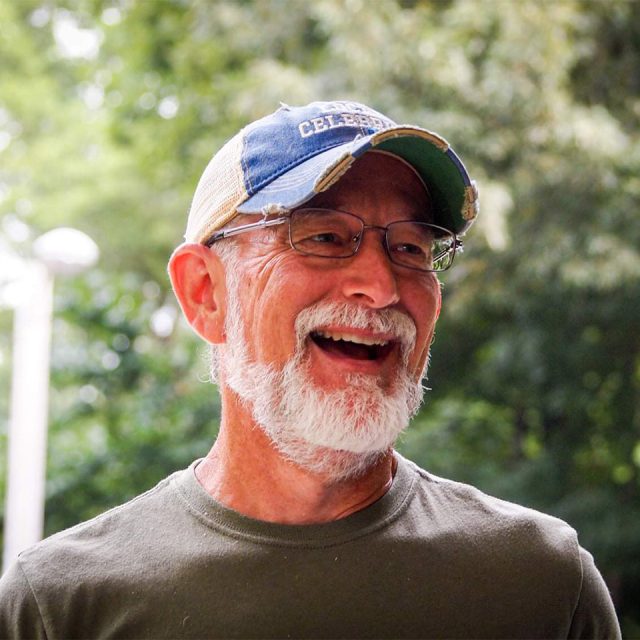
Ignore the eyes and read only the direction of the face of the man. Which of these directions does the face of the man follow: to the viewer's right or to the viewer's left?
to the viewer's right

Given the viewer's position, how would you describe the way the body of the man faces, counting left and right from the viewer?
facing the viewer

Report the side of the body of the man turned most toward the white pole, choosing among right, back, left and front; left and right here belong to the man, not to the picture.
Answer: back
